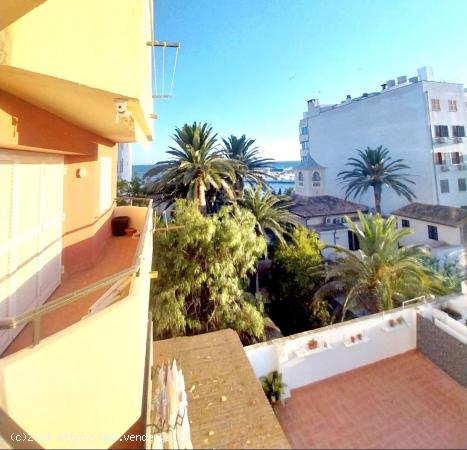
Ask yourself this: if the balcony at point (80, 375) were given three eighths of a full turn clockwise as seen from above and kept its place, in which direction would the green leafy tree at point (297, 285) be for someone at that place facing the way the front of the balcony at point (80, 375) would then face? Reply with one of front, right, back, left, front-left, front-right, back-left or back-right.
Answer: back

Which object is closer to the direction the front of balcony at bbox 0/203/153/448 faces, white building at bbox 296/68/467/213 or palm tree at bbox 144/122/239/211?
the white building

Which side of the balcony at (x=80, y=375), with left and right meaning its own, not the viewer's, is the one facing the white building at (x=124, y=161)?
left

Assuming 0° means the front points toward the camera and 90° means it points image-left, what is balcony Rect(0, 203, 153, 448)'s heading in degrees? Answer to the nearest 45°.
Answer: approximately 270°

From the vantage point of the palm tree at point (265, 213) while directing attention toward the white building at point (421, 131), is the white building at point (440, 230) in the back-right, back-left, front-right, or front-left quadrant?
front-right

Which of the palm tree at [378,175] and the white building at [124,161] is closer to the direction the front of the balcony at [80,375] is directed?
the palm tree

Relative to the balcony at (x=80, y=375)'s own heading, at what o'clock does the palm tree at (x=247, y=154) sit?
The palm tree is roughly at 10 o'clock from the balcony.

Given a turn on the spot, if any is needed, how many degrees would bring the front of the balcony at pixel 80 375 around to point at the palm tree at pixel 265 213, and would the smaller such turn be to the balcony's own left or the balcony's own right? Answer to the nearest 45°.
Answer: approximately 45° to the balcony's own left

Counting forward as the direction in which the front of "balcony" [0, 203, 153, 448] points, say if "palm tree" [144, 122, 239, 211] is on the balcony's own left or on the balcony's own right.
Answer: on the balcony's own left

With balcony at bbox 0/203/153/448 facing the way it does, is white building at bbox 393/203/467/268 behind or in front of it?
in front

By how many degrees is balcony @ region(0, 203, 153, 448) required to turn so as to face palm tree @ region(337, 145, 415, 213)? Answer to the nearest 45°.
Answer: approximately 45° to its left
